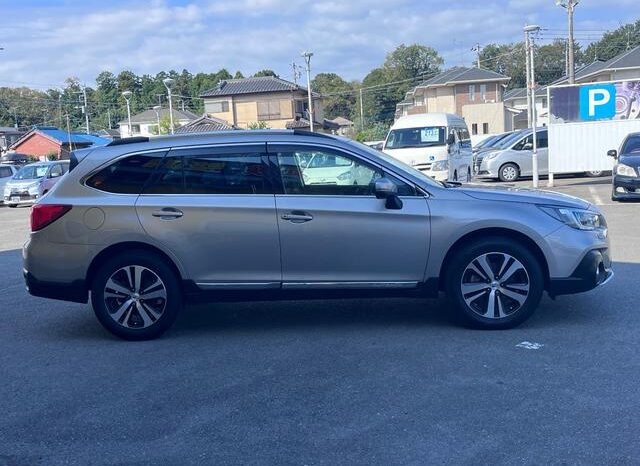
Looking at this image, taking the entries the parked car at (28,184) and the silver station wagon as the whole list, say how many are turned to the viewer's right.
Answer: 1

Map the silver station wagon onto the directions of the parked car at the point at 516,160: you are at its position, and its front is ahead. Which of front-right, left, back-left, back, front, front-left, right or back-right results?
front-left

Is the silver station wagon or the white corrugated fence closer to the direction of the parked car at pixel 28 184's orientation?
the silver station wagon

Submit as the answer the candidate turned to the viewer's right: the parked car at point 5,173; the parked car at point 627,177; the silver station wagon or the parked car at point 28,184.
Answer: the silver station wagon

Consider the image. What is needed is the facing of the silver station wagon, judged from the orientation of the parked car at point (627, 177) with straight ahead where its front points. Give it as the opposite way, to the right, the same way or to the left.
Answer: to the left

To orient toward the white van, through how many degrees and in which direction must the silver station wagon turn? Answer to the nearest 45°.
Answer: approximately 90° to its left

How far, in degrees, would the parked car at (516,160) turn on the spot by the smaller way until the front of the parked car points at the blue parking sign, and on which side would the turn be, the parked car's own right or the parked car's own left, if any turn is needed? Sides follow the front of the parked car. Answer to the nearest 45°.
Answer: approximately 90° to the parked car's own left

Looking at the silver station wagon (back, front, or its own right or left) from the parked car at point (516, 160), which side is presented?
left

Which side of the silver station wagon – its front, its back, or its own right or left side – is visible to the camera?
right

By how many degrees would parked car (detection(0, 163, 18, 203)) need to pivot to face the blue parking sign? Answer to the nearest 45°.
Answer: approximately 90° to its left

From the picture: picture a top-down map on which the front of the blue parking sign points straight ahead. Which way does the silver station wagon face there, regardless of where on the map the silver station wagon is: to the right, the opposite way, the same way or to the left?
to the left

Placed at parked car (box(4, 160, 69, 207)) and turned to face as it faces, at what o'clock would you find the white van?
The white van is roughly at 9 o'clock from the parked car.

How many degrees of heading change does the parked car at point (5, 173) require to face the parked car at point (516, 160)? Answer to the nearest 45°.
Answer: approximately 90° to its left

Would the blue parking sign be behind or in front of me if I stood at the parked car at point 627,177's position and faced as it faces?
behind

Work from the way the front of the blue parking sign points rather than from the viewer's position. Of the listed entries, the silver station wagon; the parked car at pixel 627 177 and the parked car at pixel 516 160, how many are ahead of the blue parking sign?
2

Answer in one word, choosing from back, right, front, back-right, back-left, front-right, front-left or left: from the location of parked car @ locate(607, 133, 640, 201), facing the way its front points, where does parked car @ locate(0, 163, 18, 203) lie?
right

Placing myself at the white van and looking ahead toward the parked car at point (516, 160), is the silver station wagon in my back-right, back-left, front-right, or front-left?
back-right
